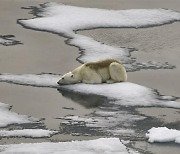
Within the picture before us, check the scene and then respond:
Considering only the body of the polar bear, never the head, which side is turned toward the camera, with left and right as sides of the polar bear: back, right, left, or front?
left
